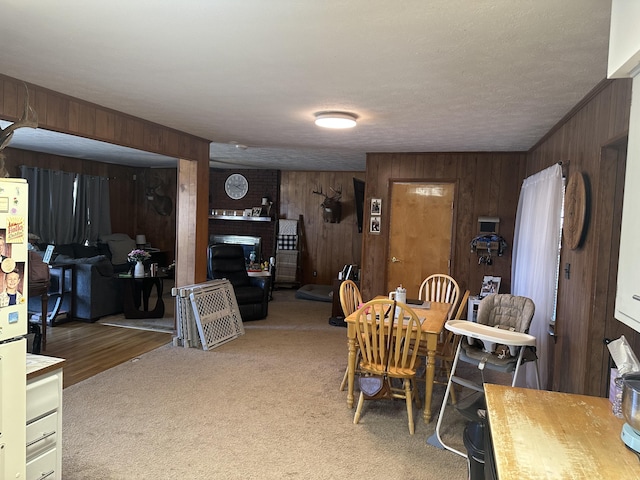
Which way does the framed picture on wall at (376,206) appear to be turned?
toward the camera

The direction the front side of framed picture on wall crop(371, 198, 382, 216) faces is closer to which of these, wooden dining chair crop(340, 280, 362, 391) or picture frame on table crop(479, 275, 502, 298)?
the wooden dining chair

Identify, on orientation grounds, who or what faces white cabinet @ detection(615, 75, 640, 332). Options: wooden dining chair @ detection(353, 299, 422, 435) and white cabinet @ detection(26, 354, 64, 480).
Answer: white cabinet @ detection(26, 354, 64, 480)

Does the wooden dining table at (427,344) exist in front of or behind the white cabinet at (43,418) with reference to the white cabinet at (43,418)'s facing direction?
in front

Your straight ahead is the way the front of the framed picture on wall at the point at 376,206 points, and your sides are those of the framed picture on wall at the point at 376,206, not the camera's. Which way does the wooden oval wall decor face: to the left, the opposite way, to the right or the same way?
to the right

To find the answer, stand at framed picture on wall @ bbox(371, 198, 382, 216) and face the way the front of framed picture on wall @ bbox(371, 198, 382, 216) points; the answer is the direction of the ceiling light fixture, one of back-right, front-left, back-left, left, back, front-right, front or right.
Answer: front

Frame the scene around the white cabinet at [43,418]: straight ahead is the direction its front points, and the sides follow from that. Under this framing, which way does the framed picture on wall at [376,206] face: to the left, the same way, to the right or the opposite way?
to the right

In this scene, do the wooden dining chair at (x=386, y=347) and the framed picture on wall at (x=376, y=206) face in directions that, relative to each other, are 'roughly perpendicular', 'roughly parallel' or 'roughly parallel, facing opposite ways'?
roughly parallel, facing opposite ways

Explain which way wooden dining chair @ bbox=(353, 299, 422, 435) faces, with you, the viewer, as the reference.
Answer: facing away from the viewer

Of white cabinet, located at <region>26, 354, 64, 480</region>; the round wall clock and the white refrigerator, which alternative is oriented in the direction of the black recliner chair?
the round wall clock

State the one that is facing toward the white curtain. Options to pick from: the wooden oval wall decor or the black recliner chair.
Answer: the black recliner chair

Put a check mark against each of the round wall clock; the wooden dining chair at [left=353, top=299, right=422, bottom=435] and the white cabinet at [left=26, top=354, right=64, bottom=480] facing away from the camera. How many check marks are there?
1

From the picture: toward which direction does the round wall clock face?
toward the camera

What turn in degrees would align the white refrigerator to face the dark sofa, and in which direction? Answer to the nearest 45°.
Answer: approximately 135° to its left

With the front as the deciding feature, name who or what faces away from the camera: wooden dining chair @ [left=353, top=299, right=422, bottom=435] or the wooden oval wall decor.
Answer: the wooden dining chair

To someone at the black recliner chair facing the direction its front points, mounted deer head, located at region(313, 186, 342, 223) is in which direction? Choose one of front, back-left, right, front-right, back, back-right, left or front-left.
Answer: left

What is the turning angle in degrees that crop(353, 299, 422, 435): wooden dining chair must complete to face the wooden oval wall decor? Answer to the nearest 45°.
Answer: approximately 90° to its right

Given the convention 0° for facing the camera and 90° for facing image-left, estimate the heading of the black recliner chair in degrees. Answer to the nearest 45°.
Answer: approximately 315°
